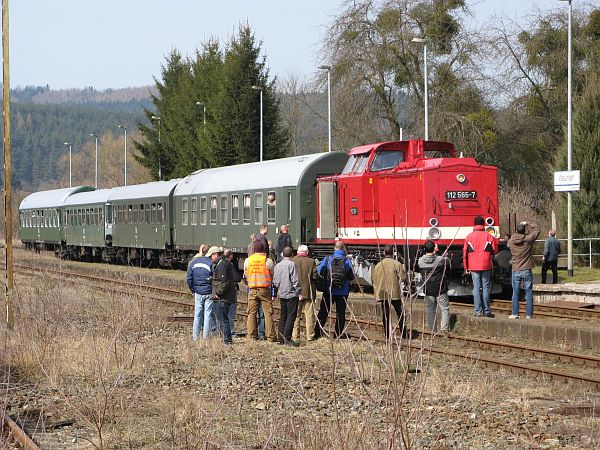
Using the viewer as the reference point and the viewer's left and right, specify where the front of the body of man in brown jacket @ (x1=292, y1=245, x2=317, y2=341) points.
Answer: facing away from the viewer

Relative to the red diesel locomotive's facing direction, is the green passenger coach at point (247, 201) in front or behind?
behind

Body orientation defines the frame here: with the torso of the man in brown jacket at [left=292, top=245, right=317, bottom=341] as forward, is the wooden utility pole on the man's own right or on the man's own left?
on the man's own left

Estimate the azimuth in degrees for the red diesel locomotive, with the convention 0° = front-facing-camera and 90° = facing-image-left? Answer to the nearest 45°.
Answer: approximately 315°
